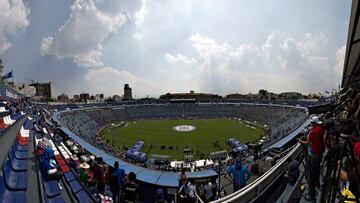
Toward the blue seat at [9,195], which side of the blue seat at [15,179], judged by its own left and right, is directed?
right

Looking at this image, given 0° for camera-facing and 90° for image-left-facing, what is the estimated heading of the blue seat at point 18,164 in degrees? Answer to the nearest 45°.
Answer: approximately 270°

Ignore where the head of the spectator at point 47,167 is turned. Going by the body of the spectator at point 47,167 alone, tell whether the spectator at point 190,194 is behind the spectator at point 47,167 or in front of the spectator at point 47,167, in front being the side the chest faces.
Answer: in front

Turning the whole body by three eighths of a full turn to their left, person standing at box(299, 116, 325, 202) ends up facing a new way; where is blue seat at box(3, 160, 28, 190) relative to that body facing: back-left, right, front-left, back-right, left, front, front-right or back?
right

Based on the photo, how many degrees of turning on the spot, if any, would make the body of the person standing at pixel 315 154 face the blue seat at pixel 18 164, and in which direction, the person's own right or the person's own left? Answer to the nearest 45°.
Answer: approximately 45° to the person's own left

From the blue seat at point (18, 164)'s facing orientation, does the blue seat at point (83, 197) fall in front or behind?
in front

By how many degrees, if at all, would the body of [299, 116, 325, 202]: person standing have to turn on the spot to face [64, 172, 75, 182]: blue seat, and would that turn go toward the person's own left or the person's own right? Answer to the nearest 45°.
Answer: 0° — they already face it

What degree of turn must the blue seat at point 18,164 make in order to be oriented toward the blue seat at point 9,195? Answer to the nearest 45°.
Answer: approximately 90° to its right

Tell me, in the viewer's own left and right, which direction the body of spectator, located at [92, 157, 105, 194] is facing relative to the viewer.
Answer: facing away from the viewer and to the right of the viewer

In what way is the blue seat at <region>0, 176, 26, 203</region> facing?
to the viewer's right
